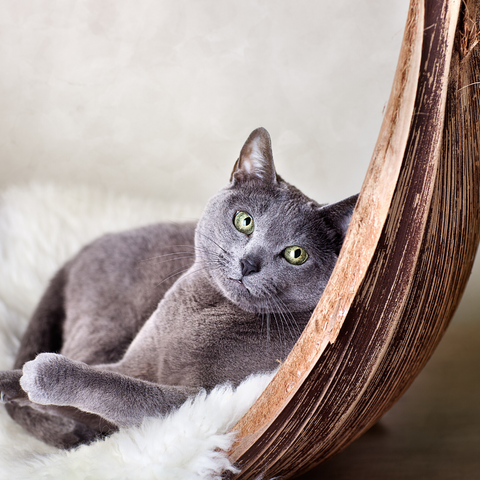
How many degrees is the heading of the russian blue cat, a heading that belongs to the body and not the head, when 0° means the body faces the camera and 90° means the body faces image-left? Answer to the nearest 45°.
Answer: approximately 315°
